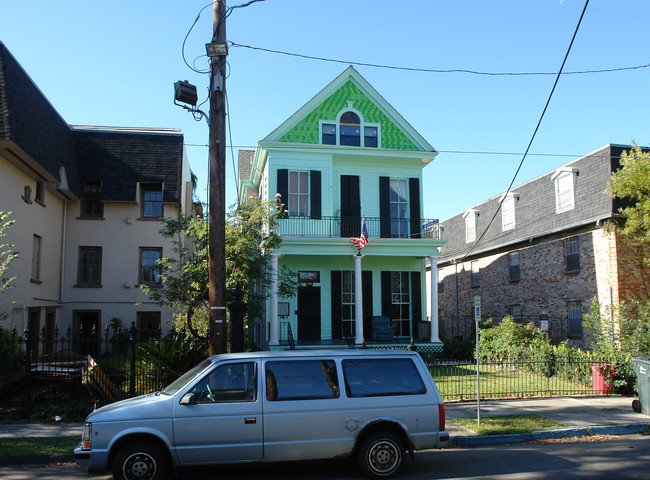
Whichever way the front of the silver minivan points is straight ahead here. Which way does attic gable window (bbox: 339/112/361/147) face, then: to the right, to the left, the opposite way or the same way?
to the left

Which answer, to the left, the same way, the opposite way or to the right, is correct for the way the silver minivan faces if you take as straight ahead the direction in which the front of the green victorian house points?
to the right

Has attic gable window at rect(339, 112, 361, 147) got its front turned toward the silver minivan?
yes

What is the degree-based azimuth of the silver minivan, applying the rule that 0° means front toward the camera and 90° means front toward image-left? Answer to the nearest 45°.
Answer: approximately 90°

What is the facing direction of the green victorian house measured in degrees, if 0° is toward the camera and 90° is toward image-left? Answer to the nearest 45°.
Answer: approximately 0°

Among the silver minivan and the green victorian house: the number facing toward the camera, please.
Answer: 1

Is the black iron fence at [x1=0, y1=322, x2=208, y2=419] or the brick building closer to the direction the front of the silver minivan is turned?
the black iron fence

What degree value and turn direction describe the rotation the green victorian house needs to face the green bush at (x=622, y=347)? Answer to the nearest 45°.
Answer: approximately 45° to its left
